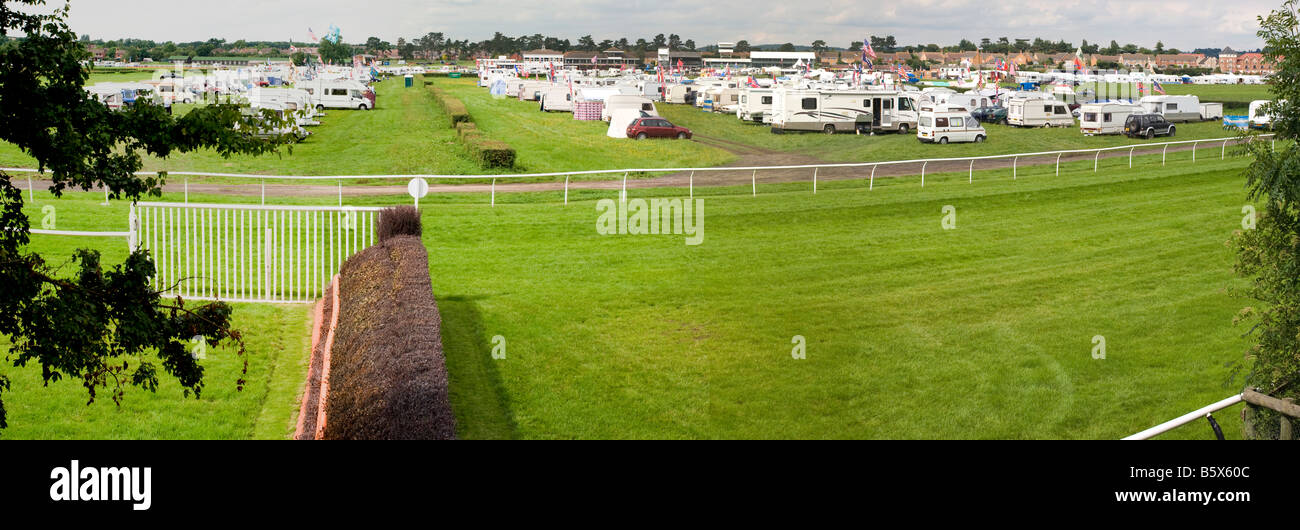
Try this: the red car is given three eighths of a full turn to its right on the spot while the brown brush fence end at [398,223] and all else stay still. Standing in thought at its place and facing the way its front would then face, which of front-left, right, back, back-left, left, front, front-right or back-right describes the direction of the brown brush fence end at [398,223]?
front-left

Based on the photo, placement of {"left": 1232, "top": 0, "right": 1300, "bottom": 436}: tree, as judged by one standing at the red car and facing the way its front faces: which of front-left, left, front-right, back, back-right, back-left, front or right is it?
right

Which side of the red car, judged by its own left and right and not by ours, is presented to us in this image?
right

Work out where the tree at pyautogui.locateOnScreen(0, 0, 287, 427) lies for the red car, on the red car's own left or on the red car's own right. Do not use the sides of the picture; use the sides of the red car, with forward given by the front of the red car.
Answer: on the red car's own right

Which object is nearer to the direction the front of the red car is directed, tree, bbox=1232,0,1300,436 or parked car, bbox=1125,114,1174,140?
the parked car

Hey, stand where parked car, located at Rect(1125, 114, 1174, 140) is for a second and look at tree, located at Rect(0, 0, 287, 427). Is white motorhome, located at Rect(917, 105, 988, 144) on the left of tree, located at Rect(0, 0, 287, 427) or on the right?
right

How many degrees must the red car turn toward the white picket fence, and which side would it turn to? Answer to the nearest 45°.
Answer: approximately 90° to its right

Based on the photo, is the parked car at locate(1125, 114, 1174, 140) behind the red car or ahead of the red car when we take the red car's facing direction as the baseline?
ahead

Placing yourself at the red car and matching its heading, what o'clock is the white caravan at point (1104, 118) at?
The white caravan is roughly at 12 o'clock from the red car.
